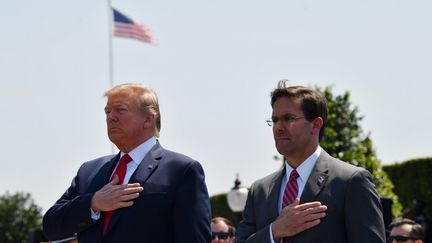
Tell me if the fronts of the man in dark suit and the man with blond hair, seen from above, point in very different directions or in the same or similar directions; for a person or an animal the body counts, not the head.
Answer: same or similar directions

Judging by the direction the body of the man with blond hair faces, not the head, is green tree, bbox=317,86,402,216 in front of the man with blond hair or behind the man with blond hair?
behind

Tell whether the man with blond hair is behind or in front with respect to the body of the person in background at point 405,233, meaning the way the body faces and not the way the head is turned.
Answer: in front

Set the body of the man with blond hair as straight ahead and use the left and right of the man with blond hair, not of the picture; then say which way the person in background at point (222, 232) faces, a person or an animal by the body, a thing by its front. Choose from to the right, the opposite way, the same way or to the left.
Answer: the same way

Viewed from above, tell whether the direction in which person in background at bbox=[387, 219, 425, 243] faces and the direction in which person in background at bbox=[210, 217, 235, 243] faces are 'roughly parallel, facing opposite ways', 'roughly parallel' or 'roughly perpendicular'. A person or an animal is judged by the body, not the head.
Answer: roughly parallel

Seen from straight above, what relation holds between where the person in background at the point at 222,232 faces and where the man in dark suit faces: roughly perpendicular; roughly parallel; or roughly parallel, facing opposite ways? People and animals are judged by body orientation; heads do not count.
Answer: roughly parallel

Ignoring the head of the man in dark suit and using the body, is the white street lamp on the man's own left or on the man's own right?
on the man's own right

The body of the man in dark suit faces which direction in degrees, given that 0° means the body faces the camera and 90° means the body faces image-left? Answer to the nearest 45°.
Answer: approximately 45°

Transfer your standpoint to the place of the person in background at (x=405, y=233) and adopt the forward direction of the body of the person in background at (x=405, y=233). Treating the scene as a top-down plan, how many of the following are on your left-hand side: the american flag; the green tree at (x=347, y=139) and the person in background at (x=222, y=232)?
0

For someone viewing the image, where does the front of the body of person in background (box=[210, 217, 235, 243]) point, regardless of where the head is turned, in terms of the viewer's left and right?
facing the viewer and to the left of the viewer

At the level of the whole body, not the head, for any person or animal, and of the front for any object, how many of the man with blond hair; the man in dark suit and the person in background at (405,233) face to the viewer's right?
0

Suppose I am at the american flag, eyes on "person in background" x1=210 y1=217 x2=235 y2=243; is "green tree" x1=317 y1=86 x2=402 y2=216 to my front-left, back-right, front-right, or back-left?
front-left

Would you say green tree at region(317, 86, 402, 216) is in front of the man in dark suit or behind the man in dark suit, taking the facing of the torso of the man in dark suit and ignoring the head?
behind
